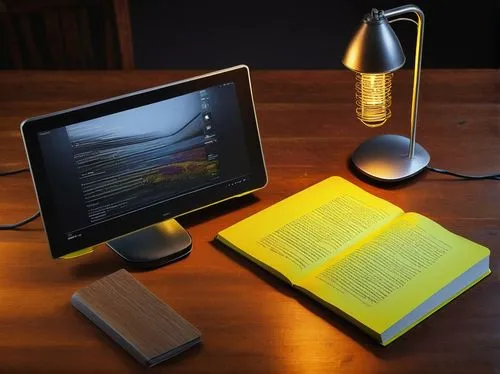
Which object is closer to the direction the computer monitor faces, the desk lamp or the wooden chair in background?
the desk lamp

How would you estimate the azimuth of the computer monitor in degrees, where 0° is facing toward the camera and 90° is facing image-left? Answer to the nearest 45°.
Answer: approximately 315°

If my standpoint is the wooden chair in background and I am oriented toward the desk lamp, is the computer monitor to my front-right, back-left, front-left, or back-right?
front-right

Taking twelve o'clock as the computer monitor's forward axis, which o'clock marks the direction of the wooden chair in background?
The wooden chair in background is roughly at 7 o'clock from the computer monitor.

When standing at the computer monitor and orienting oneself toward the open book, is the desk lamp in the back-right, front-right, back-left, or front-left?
front-left

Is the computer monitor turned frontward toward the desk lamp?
no
